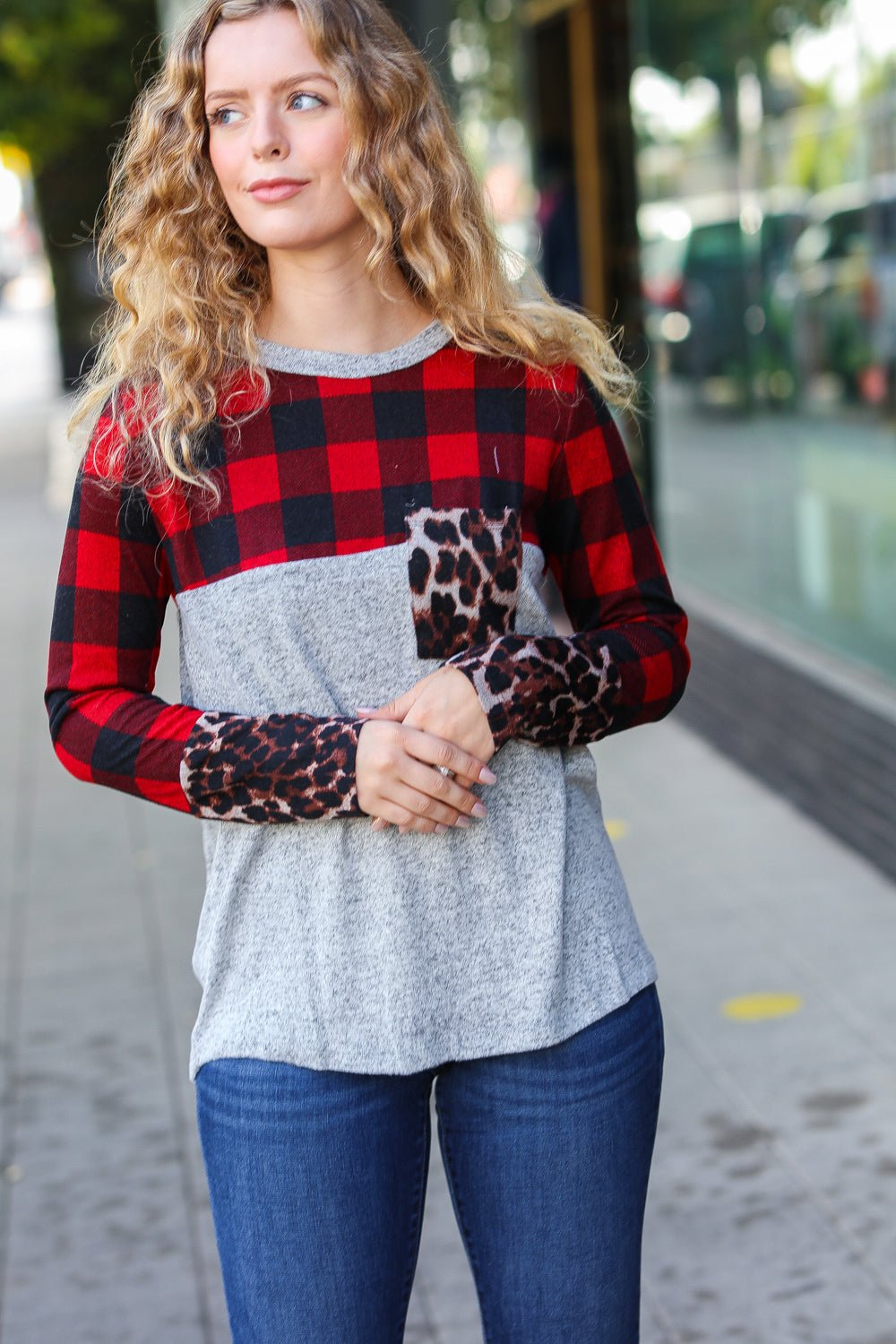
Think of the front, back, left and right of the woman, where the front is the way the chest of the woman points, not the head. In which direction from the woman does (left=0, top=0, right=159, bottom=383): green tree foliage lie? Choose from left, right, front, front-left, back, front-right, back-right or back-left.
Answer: back

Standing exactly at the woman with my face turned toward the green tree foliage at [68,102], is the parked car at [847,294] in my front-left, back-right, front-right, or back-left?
front-right

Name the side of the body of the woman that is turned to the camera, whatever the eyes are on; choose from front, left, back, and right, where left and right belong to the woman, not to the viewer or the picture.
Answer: front

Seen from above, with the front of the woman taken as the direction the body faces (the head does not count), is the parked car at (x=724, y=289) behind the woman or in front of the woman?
behind

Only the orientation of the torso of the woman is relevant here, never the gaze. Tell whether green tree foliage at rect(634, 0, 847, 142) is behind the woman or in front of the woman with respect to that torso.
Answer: behind

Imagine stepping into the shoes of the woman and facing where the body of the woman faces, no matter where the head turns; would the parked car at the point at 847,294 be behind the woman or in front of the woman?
behind
